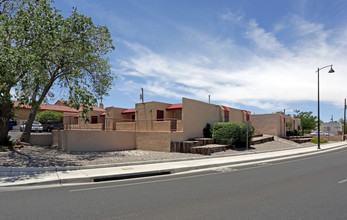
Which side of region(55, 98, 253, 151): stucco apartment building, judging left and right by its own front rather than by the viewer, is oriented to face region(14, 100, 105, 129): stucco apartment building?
right

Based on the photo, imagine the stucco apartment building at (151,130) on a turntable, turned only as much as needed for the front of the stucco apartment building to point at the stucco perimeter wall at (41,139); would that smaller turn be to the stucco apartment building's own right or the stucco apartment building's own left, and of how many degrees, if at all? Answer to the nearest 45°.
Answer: approximately 45° to the stucco apartment building's own right

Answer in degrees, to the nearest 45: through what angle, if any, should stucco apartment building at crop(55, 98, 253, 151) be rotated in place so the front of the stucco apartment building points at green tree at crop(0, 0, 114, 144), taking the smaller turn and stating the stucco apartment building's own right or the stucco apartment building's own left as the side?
approximately 90° to the stucco apartment building's own right

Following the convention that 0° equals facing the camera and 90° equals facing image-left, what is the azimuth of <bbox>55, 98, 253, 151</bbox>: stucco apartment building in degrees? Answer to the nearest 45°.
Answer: approximately 45°

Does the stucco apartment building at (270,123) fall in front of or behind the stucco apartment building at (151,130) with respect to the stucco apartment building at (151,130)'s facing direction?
behind
